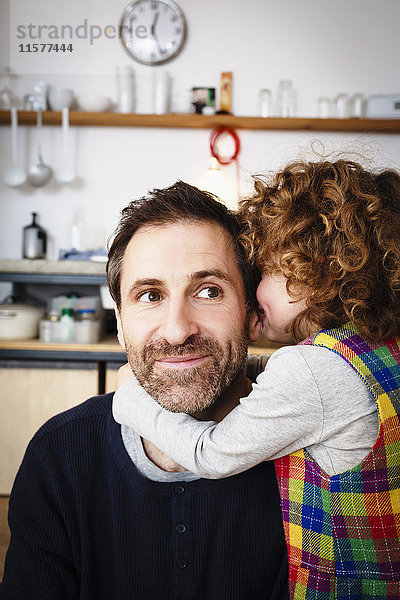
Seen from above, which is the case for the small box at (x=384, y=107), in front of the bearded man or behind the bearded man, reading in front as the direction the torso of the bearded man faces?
behind

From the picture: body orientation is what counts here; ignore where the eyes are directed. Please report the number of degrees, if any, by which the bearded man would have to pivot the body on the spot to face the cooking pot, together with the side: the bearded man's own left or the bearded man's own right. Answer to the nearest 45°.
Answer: approximately 180°

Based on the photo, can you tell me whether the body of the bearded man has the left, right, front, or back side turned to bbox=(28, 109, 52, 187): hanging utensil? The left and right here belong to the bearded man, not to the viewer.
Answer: back

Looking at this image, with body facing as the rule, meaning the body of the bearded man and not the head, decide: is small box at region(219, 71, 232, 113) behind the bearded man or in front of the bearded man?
behind

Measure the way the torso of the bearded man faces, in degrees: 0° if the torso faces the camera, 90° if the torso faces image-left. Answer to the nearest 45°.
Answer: approximately 0°

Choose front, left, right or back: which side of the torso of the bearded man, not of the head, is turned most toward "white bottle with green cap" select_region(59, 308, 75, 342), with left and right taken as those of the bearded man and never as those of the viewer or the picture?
back

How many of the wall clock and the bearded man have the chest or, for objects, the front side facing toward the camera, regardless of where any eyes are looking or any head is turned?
2
